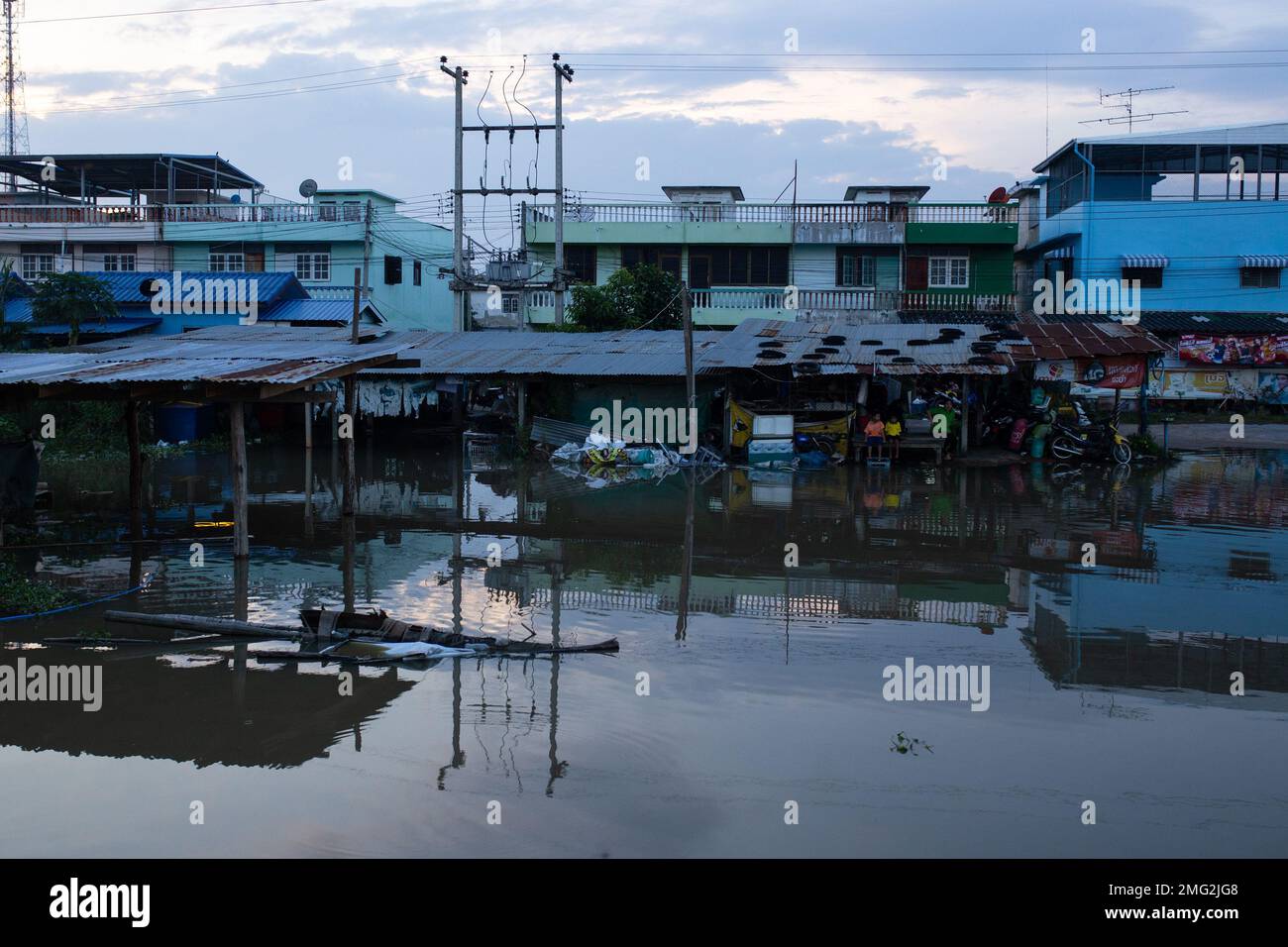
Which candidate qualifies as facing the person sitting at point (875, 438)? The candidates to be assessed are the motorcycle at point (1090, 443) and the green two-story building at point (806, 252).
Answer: the green two-story building

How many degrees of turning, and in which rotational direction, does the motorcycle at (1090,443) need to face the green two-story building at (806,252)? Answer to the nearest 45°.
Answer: approximately 135° to its left

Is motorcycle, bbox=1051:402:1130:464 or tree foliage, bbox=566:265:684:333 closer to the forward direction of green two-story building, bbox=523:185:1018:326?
the motorcycle

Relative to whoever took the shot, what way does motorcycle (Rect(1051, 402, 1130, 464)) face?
facing to the right of the viewer

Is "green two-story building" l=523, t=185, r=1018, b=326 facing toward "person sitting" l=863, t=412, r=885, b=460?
yes

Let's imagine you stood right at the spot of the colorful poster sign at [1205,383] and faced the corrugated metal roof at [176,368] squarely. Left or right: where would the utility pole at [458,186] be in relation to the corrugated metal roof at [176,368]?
right

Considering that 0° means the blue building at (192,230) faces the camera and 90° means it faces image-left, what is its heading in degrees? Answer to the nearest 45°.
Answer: approximately 0°
